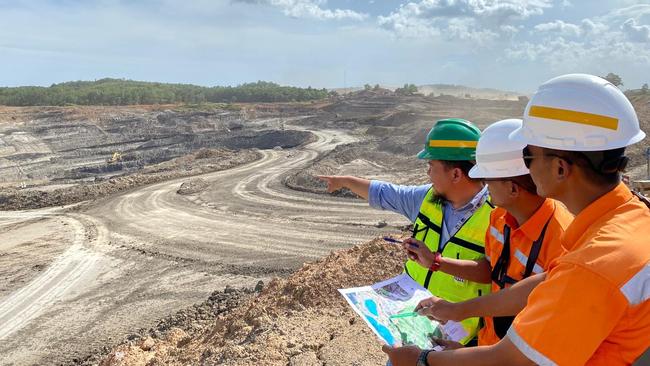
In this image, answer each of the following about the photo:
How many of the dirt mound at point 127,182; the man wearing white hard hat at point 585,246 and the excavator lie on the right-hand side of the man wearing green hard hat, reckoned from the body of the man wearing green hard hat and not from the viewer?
2

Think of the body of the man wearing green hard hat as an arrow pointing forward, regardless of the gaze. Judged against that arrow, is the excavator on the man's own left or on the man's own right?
on the man's own right

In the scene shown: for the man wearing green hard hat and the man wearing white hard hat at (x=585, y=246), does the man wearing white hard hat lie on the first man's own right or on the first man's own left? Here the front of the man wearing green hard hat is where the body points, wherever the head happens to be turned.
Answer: on the first man's own left

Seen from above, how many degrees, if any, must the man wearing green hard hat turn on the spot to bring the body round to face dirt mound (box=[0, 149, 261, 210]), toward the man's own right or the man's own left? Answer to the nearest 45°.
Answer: approximately 90° to the man's own right

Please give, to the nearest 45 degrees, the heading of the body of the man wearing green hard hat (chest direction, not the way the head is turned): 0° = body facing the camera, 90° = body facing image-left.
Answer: approximately 45°
